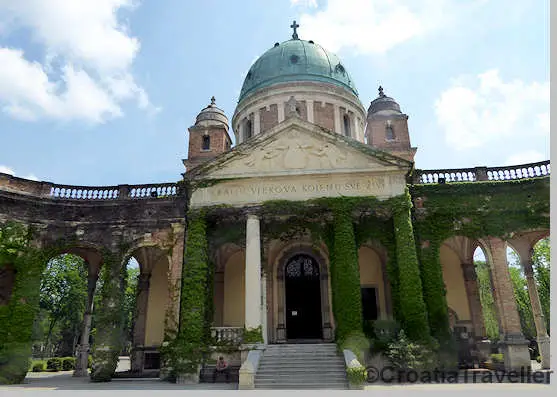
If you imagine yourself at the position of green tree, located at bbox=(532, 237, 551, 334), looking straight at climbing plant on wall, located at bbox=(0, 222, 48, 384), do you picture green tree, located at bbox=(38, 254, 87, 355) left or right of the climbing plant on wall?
right

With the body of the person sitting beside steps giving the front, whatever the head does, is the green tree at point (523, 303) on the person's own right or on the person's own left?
on the person's own left

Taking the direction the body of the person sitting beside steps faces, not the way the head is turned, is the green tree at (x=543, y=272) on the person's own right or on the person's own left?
on the person's own left

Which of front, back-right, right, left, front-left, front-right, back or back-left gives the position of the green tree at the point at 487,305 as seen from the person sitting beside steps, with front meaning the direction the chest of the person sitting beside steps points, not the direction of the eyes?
back-left

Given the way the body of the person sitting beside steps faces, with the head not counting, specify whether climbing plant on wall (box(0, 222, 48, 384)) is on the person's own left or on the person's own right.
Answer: on the person's own right

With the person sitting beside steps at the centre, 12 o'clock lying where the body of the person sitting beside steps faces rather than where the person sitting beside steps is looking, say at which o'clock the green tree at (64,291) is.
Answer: The green tree is roughly at 5 o'clock from the person sitting beside steps.

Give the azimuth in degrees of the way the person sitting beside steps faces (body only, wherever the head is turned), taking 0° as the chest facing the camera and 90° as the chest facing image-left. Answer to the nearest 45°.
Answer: approximately 0°
